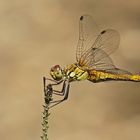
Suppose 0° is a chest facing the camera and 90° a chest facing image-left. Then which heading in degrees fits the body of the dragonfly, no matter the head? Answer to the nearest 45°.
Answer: approximately 90°
